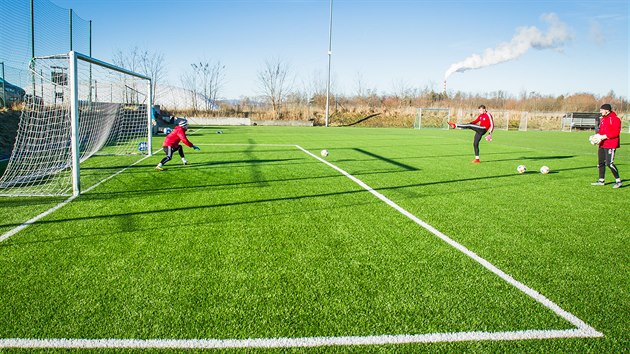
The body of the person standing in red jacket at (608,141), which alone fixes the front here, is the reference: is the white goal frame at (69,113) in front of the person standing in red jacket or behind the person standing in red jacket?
in front

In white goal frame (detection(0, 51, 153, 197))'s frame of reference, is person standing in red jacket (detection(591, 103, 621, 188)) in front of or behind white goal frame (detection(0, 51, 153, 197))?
in front

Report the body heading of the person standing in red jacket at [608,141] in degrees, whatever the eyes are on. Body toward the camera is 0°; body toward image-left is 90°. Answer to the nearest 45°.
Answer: approximately 90°
